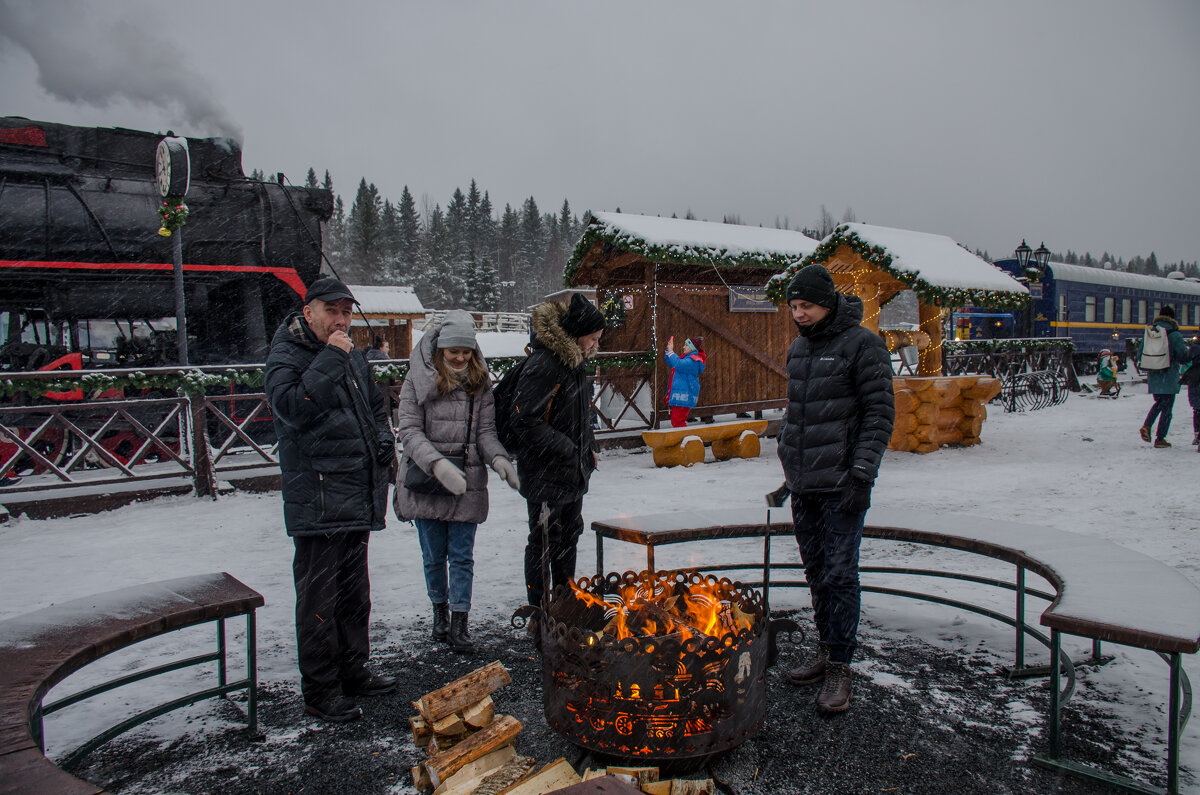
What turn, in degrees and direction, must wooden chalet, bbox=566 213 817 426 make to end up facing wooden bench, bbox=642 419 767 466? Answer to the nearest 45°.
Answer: approximately 45° to its left

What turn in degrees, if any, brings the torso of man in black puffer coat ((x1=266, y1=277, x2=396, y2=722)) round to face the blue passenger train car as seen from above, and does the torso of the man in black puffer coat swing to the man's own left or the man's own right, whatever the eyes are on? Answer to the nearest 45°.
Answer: approximately 90° to the man's own left

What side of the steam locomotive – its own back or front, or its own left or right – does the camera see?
right

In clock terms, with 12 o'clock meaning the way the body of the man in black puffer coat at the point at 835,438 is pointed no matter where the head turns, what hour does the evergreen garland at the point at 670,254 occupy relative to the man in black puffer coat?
The evergreen garland is roughly at 4 o'clock from the man in black puffer coat.

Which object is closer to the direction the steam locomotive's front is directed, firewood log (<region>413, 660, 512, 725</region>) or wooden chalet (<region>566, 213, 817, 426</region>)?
the wooden chalet

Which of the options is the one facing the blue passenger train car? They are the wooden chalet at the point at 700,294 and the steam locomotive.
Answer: the steam locomotive

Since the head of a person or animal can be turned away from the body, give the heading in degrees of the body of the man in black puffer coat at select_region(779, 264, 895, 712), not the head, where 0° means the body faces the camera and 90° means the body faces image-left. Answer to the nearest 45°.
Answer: approximately 45°

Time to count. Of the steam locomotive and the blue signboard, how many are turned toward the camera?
1
